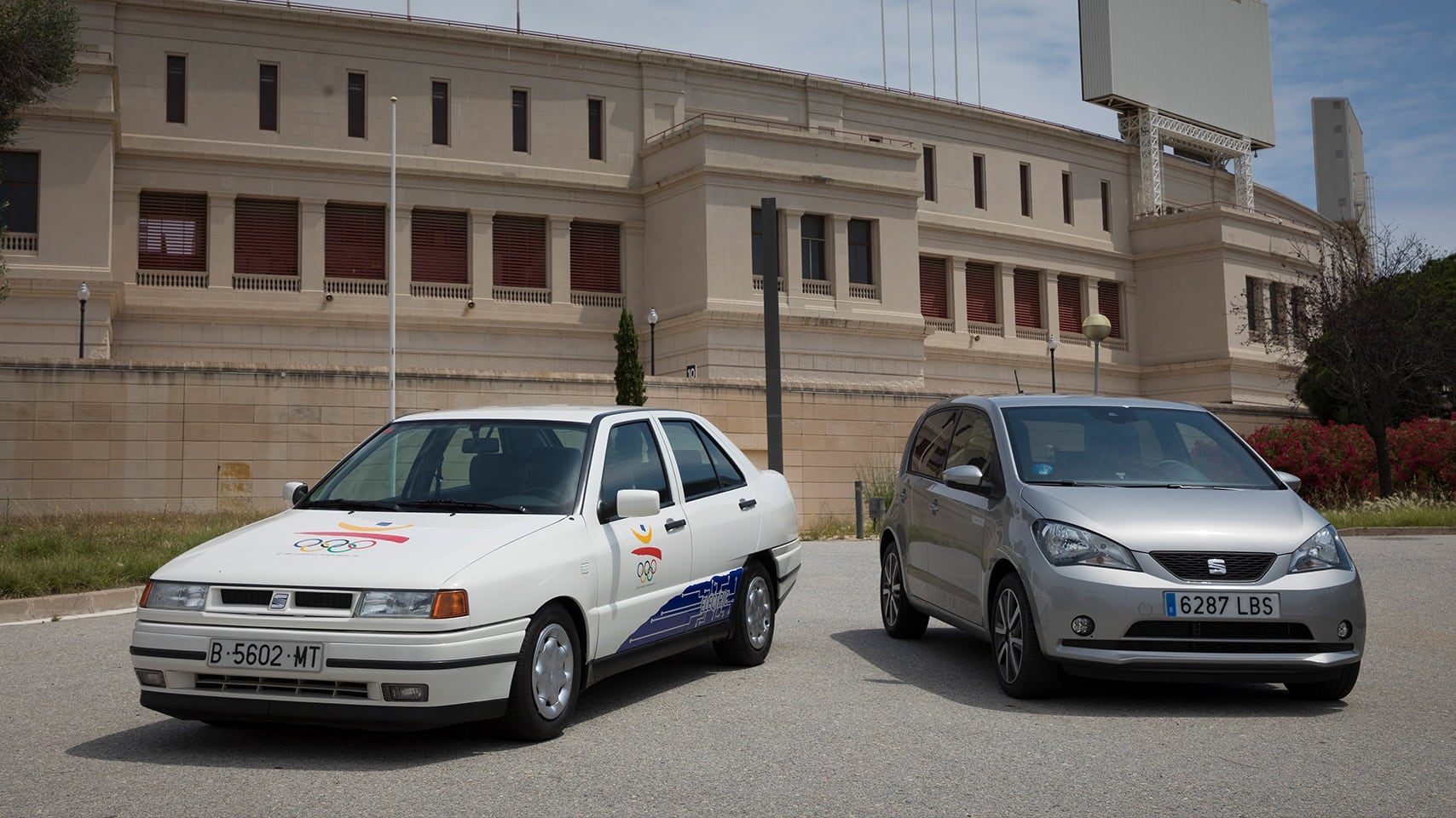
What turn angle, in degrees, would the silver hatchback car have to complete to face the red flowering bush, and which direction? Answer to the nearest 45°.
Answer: approximately 135° to its left

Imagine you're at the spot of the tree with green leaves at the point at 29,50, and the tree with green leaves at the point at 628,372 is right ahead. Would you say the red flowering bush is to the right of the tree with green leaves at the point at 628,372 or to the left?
right

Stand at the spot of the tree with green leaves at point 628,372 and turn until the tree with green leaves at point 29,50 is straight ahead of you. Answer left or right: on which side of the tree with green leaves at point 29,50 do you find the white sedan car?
left

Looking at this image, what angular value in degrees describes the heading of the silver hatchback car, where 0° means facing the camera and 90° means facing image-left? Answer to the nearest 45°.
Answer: approximately 315°

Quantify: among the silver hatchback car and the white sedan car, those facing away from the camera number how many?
0

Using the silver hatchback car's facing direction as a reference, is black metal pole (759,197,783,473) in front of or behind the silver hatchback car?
behind

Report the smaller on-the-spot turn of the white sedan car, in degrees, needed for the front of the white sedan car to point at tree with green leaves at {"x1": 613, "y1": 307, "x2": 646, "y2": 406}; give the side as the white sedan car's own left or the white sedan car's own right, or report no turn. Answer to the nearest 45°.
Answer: approximately 135° to the white sedan car's own right

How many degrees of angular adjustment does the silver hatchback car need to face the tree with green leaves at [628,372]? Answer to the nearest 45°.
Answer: approximately 180°

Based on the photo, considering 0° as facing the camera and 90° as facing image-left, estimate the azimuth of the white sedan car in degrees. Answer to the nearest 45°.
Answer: approximately 45°

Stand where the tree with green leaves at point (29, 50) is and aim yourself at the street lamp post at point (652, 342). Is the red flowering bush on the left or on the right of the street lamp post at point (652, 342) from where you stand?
right

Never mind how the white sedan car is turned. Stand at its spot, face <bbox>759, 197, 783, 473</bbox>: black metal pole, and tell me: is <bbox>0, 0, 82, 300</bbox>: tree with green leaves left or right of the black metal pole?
left

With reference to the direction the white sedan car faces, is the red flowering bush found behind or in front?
behind

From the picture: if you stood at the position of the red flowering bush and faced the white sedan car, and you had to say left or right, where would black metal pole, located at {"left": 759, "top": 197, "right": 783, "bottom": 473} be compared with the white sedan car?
right
